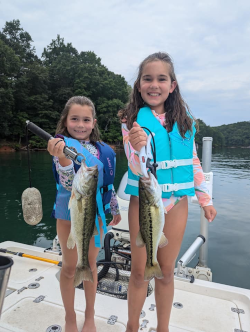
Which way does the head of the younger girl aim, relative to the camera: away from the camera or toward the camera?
toward the camera

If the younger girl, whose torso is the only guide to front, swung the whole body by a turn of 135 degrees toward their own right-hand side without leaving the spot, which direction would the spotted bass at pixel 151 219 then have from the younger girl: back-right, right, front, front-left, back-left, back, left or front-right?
back

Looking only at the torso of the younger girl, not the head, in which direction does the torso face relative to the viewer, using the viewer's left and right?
facing the viewer
